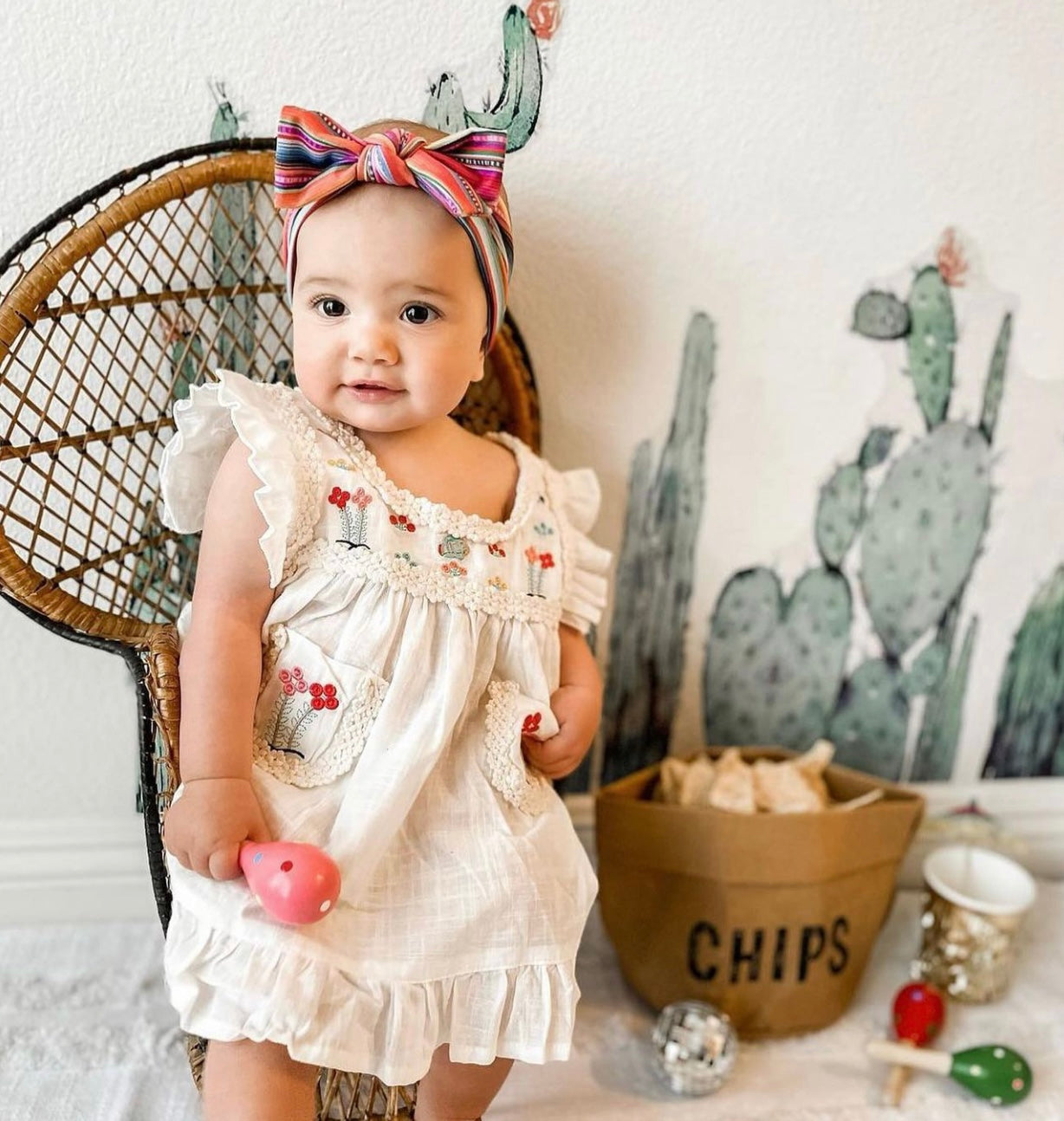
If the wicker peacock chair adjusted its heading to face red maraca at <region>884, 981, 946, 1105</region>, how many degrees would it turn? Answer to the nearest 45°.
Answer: approximately 90° to its left

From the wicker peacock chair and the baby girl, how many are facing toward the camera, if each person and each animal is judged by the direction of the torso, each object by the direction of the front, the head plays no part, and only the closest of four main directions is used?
2
